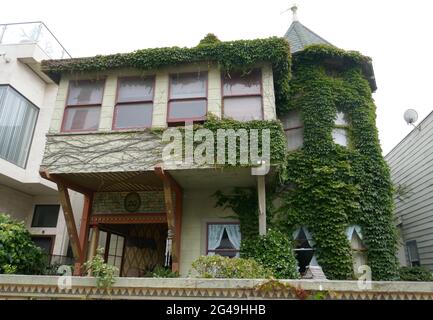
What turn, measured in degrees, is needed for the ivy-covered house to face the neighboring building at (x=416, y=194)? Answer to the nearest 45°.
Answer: approximately 90° to its left

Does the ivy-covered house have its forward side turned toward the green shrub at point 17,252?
no

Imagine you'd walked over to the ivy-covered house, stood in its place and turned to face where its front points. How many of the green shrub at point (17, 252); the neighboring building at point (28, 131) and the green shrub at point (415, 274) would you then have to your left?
1

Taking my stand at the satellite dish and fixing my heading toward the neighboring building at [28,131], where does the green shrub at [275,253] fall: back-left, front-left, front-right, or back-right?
front-left

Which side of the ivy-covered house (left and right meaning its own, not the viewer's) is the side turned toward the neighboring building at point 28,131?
right

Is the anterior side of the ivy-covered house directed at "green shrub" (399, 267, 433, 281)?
no

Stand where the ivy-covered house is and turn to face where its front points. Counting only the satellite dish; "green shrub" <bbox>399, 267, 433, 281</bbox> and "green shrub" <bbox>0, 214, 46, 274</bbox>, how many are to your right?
1

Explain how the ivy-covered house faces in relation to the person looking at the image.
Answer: facing the viewer

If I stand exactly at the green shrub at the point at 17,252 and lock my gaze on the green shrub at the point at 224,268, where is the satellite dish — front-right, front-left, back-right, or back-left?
front-left

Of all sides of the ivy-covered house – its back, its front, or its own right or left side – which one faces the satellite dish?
left
